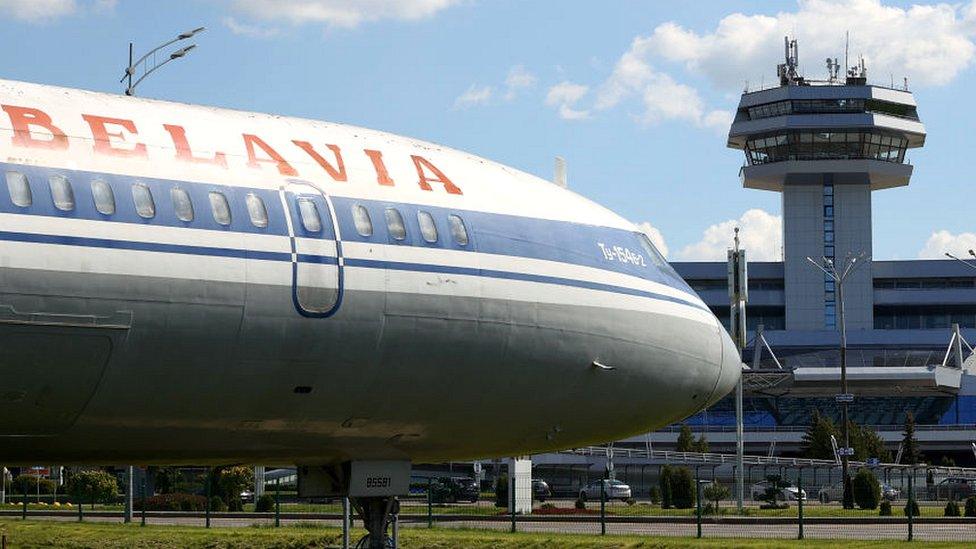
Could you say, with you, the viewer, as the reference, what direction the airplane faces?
facing away from the viewer and to the right of the viewer
